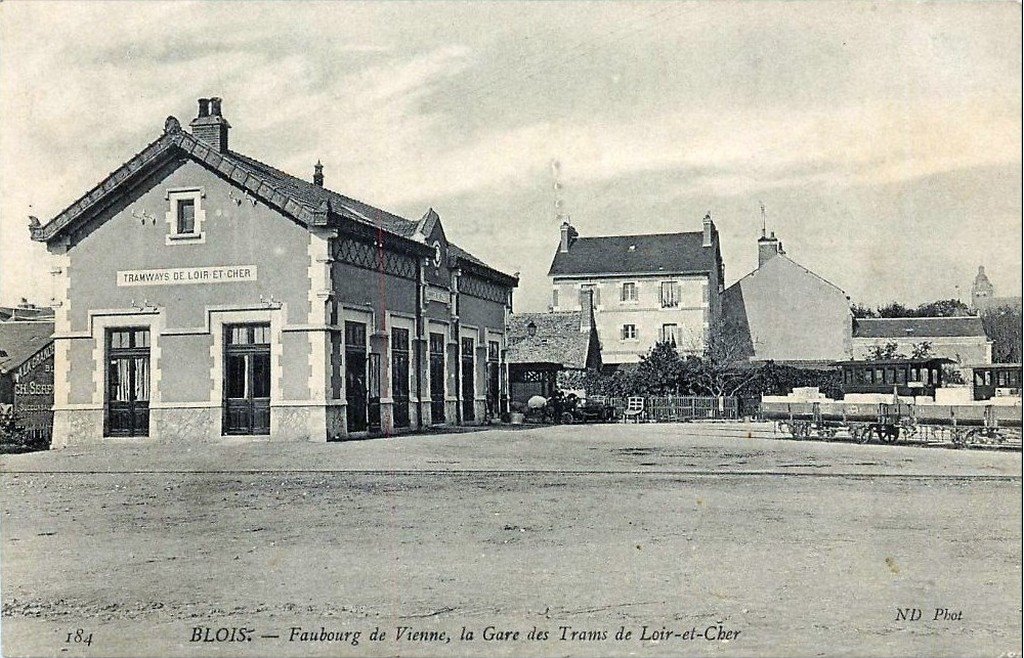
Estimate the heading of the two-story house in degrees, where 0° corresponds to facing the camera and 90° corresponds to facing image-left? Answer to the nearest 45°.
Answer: approximately 0°

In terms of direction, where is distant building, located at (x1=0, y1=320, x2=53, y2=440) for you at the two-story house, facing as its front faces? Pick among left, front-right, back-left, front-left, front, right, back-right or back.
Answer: front-right

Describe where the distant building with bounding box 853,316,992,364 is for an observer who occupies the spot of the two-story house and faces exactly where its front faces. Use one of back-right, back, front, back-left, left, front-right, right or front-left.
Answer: left

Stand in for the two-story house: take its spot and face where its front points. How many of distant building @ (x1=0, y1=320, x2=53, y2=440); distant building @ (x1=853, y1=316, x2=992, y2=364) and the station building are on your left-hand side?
1

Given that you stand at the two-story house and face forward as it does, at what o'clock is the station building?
The station building is roughly at 2 o'clock from the two-story house.

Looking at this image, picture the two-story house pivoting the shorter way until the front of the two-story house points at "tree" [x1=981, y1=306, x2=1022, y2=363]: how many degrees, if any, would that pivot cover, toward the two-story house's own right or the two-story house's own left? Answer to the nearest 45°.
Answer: approximately 45° to the two-story house's own left
